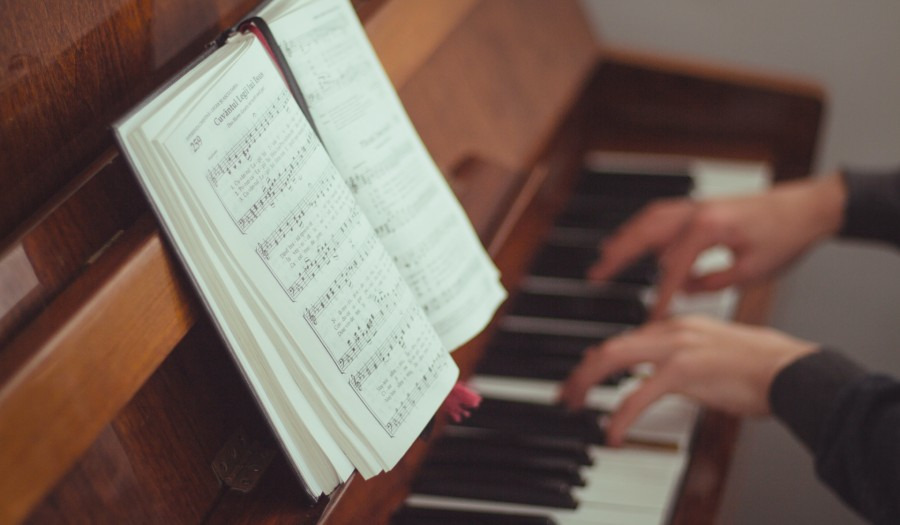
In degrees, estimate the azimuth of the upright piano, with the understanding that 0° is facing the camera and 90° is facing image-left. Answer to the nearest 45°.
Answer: approximately 315°
